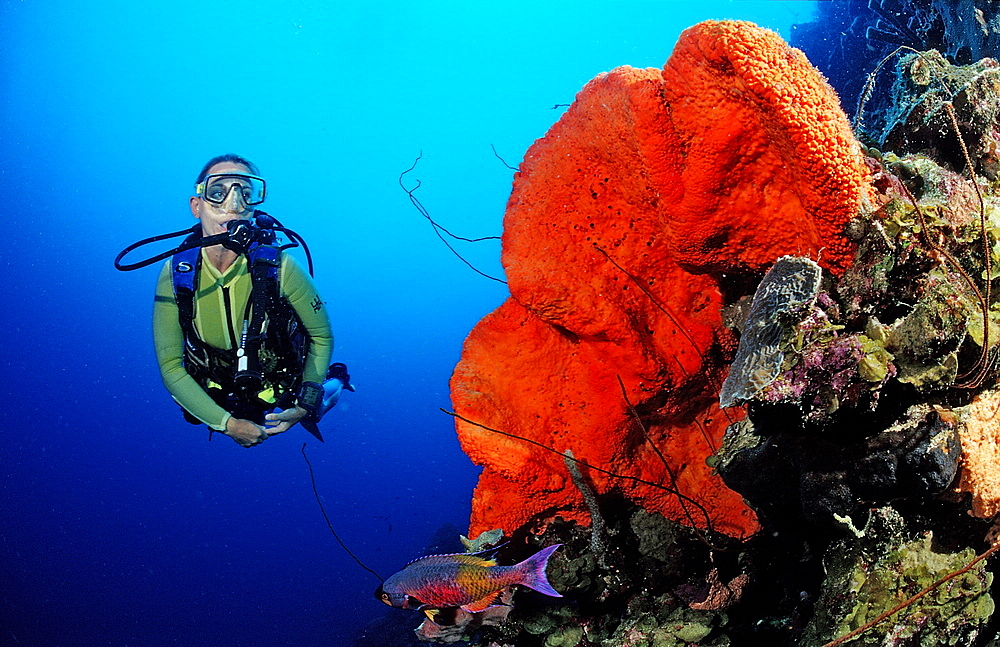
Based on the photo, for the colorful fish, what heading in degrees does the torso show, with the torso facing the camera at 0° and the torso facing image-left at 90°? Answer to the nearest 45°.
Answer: approximately 90°

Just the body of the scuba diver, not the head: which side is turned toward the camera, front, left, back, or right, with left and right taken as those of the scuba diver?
front

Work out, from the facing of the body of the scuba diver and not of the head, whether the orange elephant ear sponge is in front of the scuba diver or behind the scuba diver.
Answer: in front

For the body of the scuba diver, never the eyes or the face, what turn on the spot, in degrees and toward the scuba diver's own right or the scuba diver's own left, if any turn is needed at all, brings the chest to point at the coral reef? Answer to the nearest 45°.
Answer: approximately 45° to the scuba diver's own left

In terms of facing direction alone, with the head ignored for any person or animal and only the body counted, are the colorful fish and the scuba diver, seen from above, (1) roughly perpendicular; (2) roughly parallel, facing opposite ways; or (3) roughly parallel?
roughly perpendicular

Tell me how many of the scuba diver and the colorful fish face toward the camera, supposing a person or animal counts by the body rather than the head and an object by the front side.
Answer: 1
